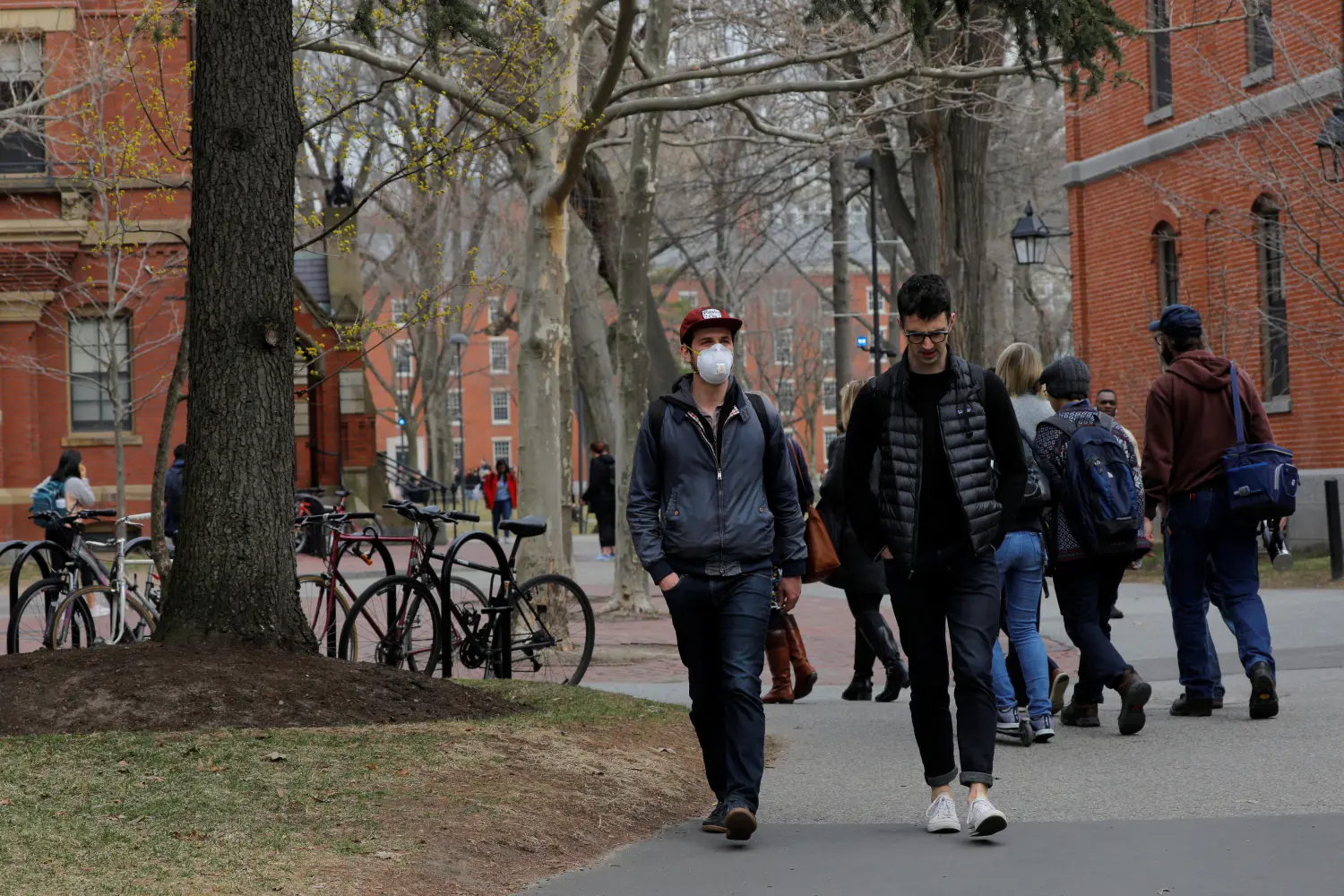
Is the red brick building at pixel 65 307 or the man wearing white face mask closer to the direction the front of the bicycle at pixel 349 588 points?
the red brick building

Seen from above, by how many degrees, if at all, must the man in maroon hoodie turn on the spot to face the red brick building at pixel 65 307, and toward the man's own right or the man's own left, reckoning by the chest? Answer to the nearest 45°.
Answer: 0° — they already face it

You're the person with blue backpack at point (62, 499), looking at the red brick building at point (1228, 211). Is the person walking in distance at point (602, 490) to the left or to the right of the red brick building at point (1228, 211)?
left

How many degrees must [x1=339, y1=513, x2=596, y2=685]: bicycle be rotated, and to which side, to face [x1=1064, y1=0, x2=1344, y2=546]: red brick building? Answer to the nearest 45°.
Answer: approximately 135° to its right

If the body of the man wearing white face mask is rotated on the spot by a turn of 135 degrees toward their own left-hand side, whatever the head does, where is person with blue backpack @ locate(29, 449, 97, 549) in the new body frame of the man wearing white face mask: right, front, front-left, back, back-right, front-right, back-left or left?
left

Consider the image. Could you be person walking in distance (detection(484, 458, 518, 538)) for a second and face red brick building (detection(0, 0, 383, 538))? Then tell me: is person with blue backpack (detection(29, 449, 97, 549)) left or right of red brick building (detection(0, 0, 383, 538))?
left

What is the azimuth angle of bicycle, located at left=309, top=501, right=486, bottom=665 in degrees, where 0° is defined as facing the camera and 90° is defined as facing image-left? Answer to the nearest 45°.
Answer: approximately 90°

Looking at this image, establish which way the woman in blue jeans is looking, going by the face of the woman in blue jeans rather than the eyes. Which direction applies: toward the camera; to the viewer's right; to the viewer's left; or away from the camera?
away from the camera

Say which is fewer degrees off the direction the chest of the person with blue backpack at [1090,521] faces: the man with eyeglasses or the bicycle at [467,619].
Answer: the bicycle

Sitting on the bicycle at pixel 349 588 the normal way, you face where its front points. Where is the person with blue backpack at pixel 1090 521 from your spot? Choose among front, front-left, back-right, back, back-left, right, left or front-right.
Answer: back-left

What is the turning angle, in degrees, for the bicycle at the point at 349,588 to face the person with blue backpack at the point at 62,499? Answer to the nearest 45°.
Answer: approximately 45° to its right

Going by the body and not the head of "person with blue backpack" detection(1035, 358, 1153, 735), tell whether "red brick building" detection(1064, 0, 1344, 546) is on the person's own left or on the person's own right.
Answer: on the person's own right
